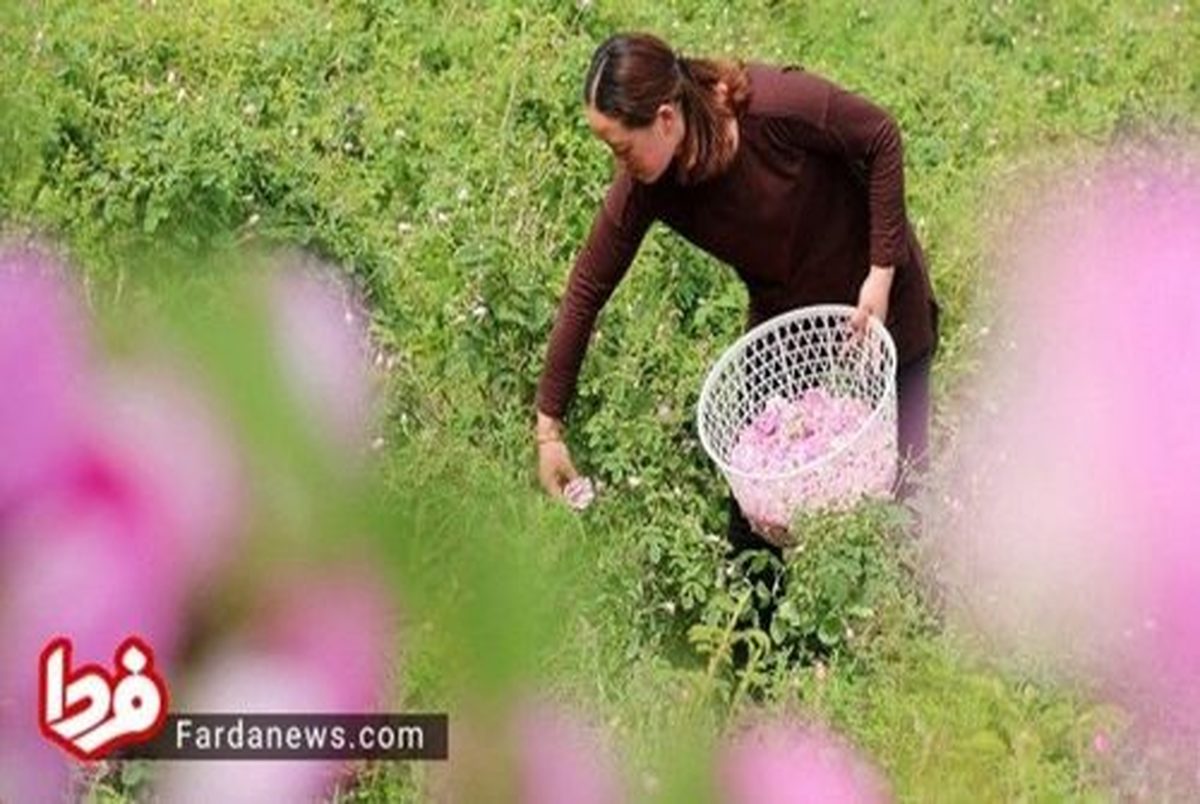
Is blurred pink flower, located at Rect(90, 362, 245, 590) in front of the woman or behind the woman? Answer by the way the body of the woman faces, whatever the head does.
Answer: in front

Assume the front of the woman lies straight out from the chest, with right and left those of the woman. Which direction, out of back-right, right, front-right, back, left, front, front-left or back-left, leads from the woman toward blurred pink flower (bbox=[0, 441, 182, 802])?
front-left

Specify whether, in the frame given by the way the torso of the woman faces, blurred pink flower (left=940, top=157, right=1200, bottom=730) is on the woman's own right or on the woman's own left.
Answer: on the woman's own left

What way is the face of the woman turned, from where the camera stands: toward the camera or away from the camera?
toward the camera

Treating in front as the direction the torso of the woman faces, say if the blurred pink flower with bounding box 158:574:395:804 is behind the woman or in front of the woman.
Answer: in front

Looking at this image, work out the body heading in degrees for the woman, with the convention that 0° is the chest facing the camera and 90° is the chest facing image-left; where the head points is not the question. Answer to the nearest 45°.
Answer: approximately 45°
